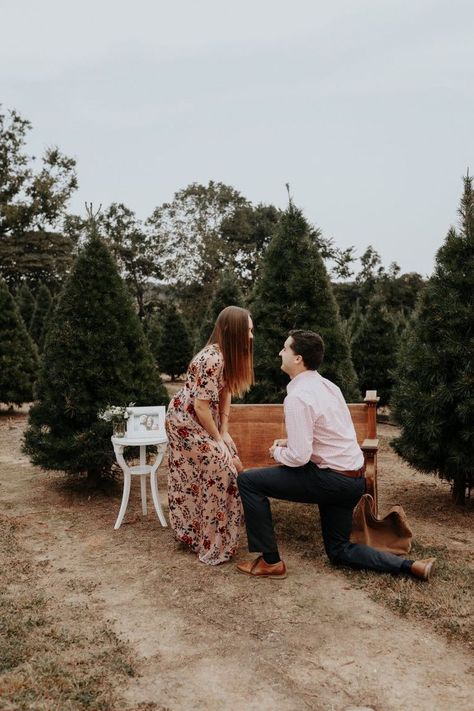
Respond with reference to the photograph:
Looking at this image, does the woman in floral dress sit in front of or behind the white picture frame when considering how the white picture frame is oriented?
in front

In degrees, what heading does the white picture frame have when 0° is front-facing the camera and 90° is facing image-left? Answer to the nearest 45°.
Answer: approximately 0°

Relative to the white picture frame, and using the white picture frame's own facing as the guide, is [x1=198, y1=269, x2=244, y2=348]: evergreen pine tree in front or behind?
behind

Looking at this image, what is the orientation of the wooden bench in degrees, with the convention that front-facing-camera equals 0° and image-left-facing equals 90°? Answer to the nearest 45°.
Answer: approximately 0°

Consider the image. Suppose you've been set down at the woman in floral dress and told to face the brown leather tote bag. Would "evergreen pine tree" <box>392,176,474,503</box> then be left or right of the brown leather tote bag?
left

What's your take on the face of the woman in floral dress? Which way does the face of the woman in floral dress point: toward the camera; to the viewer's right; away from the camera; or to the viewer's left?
to the viewer's right

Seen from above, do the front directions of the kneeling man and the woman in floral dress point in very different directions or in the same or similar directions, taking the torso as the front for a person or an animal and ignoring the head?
very different directions

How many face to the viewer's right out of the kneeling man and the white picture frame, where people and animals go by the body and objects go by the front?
0

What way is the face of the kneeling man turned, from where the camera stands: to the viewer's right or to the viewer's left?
to the viewer's left

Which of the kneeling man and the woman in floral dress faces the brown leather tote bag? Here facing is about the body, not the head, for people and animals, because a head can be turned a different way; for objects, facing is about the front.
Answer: the woman in floral dress

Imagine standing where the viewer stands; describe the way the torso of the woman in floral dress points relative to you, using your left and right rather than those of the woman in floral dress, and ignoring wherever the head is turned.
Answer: facing to the right of the viewer

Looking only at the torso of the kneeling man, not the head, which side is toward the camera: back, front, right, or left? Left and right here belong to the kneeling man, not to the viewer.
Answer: left

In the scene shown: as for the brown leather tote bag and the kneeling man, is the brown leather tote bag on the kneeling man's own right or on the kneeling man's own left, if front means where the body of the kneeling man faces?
on the kneeling man's own right

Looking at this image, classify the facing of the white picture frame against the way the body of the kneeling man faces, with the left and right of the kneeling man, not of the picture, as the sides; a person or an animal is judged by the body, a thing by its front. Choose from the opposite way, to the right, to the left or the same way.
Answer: to the left

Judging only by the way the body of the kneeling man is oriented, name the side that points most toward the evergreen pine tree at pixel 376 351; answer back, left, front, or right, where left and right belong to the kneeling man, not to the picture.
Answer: right

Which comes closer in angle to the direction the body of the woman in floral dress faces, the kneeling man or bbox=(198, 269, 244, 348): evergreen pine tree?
the kneeling man

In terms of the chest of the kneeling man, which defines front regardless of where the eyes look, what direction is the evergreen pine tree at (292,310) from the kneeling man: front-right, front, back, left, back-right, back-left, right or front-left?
right

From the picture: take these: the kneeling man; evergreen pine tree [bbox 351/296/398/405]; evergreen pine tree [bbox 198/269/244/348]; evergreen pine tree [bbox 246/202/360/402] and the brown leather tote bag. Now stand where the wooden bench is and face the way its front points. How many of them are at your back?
3

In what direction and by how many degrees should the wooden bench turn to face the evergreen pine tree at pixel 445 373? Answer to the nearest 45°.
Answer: approximately 90° to its left
